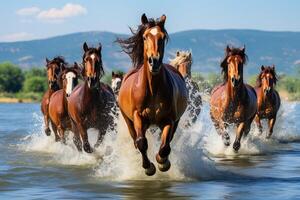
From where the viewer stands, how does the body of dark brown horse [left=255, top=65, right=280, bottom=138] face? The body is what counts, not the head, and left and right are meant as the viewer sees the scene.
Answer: facing the viewer

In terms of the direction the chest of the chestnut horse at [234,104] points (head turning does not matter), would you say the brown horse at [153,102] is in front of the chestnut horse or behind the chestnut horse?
in front

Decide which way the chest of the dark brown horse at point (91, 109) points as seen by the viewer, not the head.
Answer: toward the camera

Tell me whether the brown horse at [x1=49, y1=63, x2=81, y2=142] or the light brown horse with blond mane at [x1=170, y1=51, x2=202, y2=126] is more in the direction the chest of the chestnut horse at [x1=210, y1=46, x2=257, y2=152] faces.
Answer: the brown horse

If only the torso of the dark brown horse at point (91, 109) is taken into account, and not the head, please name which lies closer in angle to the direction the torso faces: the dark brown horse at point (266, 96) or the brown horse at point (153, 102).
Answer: the brown horse

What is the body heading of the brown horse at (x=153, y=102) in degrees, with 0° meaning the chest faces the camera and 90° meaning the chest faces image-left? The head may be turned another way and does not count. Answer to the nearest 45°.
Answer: approximately 0°

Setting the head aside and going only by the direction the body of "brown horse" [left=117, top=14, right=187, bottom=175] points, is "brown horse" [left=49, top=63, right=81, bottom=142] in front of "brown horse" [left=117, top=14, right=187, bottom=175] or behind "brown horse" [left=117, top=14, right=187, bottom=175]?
behind
